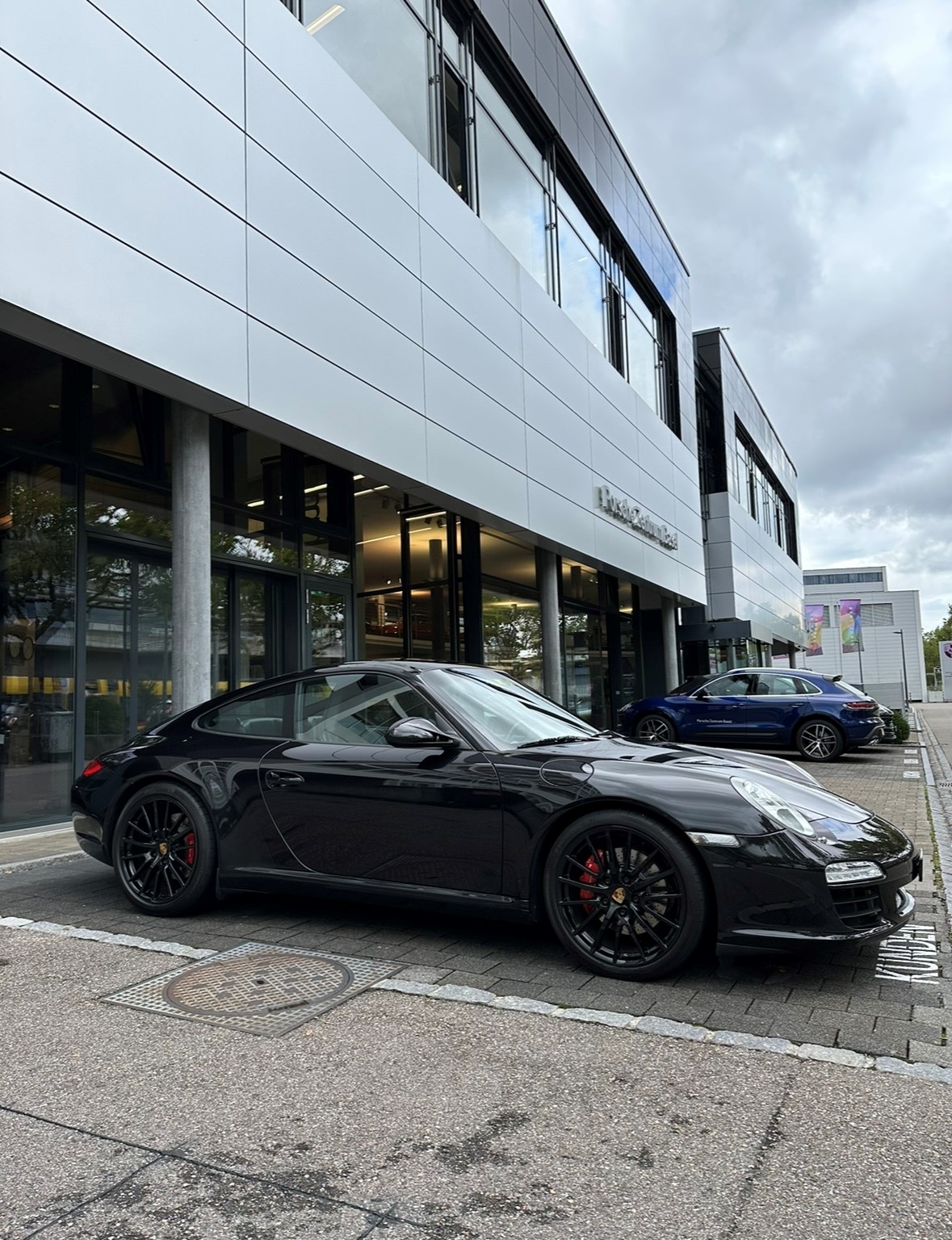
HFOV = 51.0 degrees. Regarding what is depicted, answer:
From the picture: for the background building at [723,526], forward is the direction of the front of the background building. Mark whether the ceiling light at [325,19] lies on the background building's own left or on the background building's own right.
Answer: on the background building's own right

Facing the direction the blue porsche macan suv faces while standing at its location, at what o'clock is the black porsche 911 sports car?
The black porsche 911 sports car is roughly at 9 o'clock from the blue porsche macan suv.

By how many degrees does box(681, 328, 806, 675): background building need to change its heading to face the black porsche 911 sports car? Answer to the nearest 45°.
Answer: approximately 45° to its right

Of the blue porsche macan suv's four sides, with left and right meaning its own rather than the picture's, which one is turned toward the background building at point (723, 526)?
right

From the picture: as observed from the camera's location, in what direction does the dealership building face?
facing the viewer and to the right of the viewer

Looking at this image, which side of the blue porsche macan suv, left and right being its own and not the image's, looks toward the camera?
left

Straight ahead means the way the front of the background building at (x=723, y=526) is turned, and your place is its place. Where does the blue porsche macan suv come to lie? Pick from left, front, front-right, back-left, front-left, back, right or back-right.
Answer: front-right

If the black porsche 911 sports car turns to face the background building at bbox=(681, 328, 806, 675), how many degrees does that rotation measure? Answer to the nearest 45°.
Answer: approximately 135° to its left
